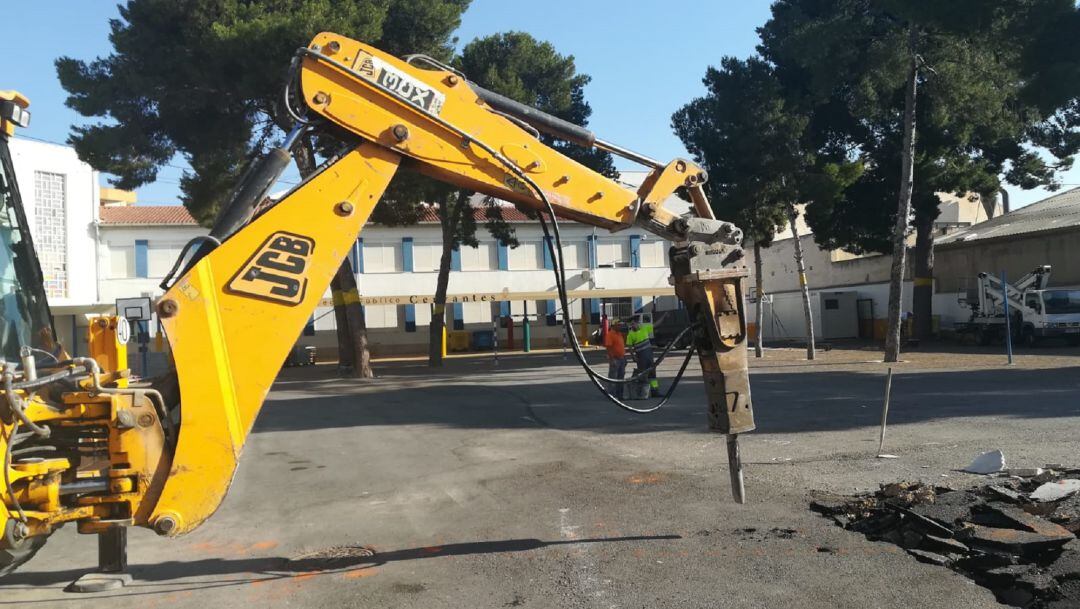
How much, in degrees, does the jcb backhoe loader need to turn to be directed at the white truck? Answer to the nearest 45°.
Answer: approximately 135° to its right

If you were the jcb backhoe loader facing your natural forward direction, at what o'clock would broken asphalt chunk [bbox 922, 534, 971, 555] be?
The broken asphalt chunk is roughly at 6 o'clock from the jcb backhoe loader.

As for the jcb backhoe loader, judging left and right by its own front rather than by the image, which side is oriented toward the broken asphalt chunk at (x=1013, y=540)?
back

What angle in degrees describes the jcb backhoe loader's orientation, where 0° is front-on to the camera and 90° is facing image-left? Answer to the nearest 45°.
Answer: approximately 90°

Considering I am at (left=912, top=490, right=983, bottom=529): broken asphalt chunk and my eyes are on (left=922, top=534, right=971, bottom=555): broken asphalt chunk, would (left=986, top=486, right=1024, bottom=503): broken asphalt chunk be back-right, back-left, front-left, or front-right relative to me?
back-left

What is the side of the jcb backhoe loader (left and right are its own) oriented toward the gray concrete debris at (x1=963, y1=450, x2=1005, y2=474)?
back

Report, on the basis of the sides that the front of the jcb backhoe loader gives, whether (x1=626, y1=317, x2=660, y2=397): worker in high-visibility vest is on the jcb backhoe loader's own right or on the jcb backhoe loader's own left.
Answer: on the jcb backhoe loader's own right

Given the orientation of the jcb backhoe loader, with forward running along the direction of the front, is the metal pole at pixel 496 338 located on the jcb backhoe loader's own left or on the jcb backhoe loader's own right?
on the jcb backhoe loader's own right

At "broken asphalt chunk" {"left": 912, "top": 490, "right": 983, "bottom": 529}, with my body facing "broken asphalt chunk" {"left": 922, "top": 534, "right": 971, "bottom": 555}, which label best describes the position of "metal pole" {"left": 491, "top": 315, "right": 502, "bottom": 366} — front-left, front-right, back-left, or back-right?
back-right

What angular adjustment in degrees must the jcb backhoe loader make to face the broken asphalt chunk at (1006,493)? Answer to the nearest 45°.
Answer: approximately 180°
